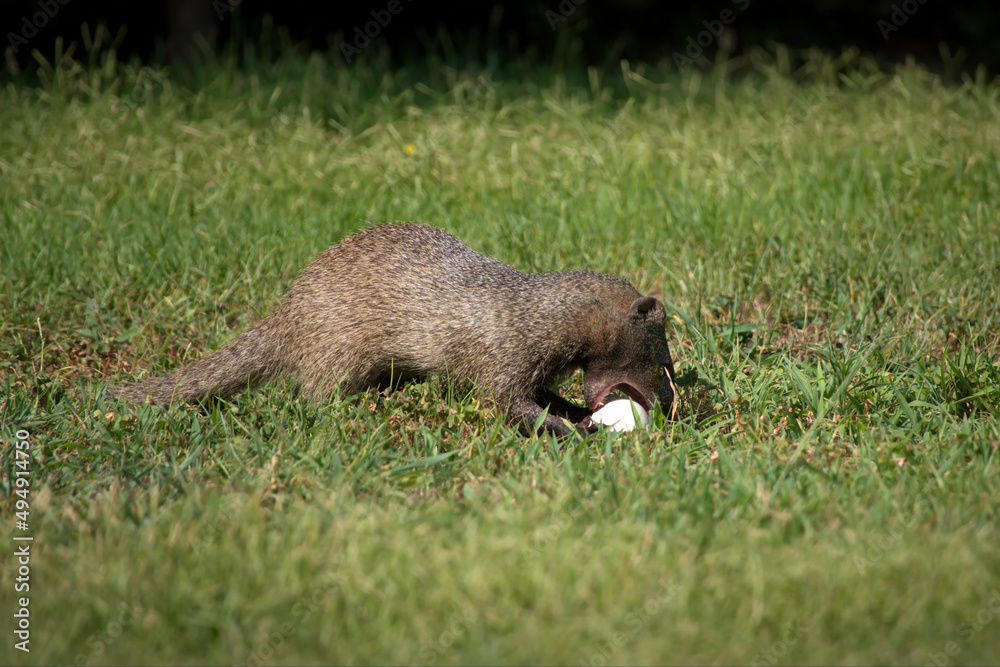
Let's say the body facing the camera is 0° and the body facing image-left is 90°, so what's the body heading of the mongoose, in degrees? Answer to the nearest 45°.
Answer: approximately 270°
